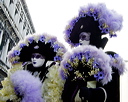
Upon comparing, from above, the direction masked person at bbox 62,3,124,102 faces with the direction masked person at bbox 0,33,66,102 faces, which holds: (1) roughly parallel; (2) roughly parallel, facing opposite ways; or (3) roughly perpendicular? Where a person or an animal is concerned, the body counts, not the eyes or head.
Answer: roughly parallel

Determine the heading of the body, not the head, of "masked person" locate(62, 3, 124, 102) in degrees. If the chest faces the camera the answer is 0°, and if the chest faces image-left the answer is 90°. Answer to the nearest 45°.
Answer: approximately 45°

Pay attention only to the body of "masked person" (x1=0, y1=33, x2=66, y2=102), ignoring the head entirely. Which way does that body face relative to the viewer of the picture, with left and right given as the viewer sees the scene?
facing the viewer and to the left of the viewer

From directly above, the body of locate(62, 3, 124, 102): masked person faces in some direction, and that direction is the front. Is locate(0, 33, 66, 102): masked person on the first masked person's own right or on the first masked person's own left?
on the first masked person's own right

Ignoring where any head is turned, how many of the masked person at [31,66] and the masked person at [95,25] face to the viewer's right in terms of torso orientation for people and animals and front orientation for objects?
0

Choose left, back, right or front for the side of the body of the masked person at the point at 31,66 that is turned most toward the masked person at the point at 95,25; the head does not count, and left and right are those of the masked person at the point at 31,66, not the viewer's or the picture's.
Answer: left

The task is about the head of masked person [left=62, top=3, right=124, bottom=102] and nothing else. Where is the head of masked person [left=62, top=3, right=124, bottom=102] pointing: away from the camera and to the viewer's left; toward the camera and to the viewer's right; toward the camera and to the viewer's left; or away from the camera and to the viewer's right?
toward the camera and to the viewer's left
